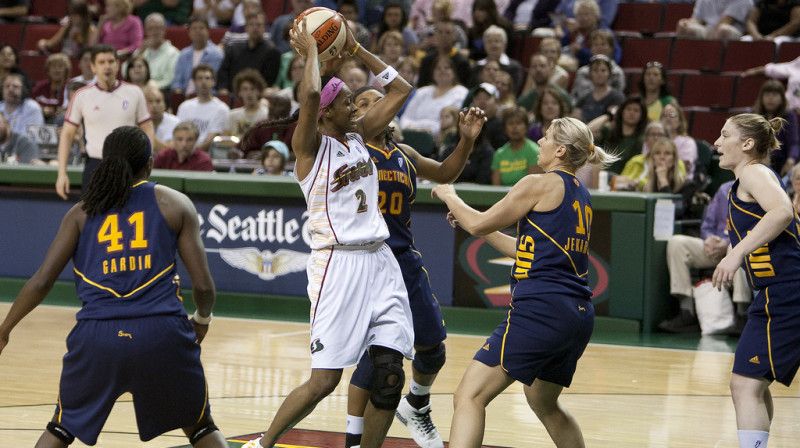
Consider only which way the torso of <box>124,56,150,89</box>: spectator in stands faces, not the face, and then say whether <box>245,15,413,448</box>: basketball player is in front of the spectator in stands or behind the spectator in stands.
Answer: in front

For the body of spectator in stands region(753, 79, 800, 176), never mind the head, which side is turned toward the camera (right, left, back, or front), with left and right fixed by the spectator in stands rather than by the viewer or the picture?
front

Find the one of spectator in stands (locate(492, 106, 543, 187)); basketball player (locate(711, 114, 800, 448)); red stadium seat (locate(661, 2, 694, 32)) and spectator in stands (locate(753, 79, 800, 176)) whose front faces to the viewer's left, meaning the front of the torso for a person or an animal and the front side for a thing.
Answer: the basketball player

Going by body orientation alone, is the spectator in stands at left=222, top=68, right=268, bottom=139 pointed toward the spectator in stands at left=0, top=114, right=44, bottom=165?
no

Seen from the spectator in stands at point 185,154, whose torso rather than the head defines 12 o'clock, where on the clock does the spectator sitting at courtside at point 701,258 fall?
the spectator sitting at courtside at point 701,258 is roughly at 10 o'clock from the spectator in stands at point 185,154.

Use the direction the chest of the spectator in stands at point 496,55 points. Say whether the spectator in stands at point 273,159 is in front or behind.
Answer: in front

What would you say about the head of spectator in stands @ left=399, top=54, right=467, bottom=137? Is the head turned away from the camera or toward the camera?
toward the camera

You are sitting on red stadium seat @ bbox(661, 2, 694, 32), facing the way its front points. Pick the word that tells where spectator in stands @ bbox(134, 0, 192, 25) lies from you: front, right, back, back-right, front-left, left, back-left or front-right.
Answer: right

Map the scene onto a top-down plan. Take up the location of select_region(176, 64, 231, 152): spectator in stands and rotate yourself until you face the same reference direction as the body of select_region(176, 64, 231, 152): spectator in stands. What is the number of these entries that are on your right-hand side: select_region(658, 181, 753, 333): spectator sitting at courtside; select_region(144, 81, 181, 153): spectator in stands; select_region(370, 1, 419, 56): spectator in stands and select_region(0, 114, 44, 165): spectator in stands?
2

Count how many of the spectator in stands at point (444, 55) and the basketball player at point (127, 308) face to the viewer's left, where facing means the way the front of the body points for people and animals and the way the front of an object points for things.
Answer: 0

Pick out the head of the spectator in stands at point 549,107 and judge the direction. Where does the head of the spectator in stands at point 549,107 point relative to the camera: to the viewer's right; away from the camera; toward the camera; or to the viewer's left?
toward the camera

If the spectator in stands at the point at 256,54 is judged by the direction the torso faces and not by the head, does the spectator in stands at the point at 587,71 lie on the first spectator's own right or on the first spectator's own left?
on the first spectator's own left

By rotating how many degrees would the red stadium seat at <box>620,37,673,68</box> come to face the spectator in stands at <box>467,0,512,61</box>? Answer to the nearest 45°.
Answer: approximately 90° to its right

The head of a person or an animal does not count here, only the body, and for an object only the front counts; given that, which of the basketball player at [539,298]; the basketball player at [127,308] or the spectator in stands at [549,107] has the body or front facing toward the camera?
the spectator in stands

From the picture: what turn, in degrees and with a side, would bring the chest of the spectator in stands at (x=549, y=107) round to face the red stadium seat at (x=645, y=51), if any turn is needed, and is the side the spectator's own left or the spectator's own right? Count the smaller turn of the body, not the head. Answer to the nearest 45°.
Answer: approximately 135° to the spectator's own left

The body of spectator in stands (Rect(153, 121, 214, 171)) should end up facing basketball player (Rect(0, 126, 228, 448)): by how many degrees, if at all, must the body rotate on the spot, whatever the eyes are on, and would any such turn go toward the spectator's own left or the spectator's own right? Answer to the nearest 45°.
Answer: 0° — they already face them

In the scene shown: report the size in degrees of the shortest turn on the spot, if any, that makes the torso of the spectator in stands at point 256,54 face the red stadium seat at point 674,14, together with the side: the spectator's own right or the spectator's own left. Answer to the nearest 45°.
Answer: approximately 90° to the spectator's own left

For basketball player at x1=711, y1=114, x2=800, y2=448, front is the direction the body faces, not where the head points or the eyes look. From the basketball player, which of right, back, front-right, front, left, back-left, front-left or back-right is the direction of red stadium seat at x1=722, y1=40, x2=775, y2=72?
right

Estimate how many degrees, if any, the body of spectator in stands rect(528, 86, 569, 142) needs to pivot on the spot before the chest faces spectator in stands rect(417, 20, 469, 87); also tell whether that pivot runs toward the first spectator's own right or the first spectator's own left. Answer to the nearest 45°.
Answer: approximately 135° to the first spectator's own right

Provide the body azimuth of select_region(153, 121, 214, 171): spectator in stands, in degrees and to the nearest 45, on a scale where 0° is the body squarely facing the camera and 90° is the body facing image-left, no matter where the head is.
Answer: approximately 0°

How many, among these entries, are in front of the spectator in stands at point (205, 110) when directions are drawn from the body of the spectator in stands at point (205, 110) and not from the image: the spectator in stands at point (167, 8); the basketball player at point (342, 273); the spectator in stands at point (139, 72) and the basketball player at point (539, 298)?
2

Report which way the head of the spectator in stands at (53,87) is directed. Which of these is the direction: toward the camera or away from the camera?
toward the camera

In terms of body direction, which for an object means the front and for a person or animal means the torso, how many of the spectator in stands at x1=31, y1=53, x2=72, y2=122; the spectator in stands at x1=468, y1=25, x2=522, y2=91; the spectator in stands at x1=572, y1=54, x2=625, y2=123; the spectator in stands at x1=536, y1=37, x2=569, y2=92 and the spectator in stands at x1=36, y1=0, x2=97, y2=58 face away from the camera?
0
